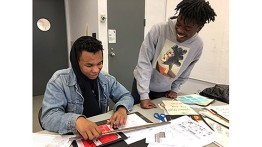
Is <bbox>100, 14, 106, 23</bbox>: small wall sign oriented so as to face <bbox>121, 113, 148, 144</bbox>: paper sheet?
yes

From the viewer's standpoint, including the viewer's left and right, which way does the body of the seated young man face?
facing the viewer and to the right of the viewer

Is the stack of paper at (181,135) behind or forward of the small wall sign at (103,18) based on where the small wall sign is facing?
forward

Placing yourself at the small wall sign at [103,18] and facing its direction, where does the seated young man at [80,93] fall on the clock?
The seated young man is roughly at 12 o'clock from the small wall sign.

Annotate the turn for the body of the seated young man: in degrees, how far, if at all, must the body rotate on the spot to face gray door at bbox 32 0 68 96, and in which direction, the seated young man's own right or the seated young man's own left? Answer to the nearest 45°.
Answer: approximately 135° to the seated young man's own left

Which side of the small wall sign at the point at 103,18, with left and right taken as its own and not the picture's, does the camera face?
front

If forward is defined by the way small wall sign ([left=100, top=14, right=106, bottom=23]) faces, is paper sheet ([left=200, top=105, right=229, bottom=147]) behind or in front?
in front

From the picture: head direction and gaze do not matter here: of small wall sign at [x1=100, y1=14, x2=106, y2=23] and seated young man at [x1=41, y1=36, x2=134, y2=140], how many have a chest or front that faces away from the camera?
0

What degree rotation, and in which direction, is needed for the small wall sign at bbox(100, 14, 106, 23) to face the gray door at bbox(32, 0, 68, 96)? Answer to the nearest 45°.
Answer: approximately 135° to its right

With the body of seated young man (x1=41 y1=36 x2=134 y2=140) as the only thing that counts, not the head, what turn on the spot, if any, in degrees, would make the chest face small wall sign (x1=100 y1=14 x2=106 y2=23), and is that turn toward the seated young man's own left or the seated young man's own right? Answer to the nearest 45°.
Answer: approximately 135° to the seated young man's own left

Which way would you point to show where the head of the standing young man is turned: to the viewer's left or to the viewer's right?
to the viewer's left
